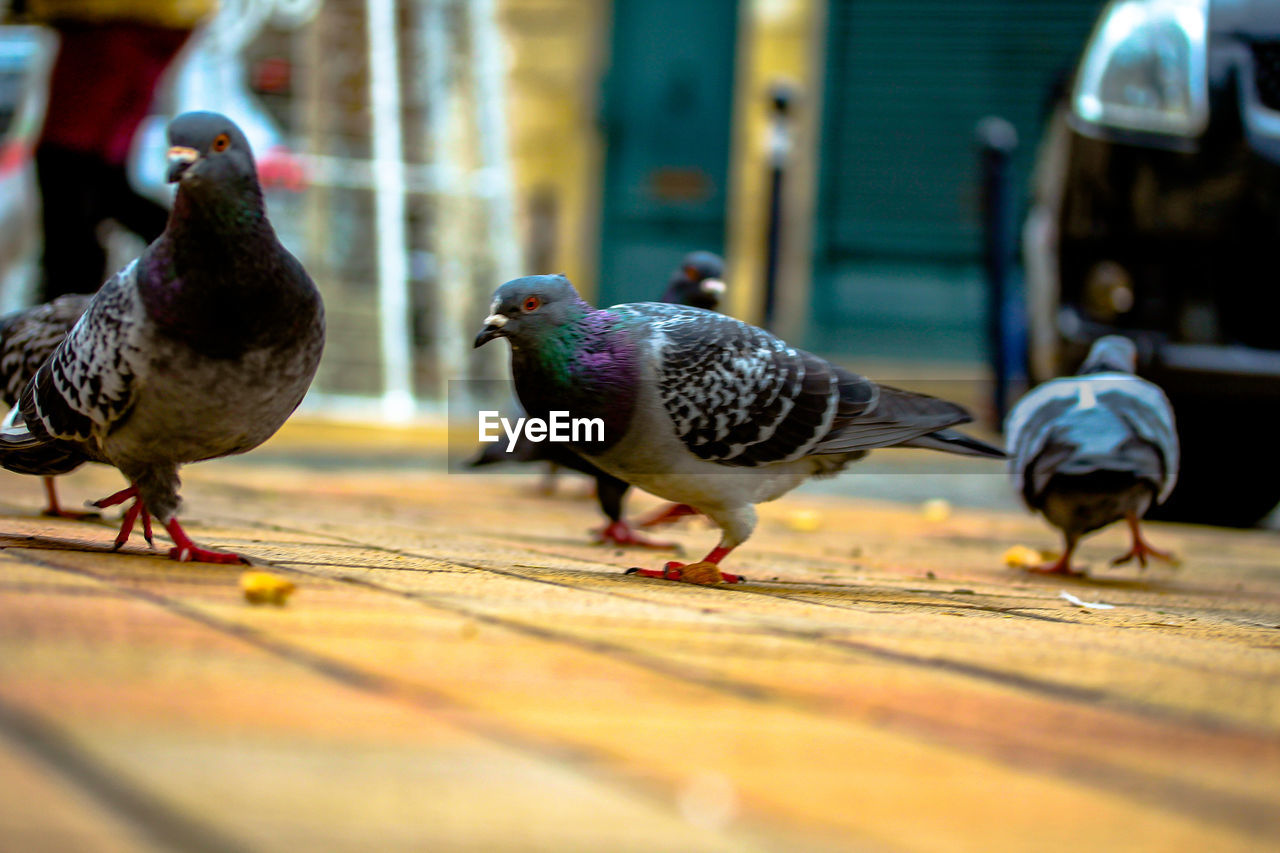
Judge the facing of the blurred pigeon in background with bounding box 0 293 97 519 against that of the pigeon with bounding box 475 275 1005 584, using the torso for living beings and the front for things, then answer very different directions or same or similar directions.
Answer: very different directions

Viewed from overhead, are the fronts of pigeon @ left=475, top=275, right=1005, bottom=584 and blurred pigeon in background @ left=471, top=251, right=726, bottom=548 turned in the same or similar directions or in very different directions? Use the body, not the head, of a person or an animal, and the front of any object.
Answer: very different directions

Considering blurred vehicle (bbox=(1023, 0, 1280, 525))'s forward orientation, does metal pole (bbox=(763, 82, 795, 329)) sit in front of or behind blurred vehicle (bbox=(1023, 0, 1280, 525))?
behind

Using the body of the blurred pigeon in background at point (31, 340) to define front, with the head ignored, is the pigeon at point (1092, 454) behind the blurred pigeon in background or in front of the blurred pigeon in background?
in front

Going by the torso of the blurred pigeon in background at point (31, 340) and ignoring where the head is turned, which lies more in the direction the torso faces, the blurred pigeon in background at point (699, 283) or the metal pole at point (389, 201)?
the blurred pigeon in background

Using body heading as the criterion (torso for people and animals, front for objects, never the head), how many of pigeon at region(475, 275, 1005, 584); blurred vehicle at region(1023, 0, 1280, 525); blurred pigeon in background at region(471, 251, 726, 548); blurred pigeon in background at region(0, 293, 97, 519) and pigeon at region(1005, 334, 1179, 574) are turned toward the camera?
1

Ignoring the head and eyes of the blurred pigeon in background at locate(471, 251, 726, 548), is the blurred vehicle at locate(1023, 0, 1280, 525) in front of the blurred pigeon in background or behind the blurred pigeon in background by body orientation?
in front

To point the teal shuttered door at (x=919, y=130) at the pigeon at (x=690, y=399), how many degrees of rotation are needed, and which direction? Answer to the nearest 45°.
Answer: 0° — it already faces it

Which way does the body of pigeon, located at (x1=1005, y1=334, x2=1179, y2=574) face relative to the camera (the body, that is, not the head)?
away from the camera

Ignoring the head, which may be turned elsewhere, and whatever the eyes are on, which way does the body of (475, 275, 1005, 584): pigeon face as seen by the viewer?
to the viewer's left

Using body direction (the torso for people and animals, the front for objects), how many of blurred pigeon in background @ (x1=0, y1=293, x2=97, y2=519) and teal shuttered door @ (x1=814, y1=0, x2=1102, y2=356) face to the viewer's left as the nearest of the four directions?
0

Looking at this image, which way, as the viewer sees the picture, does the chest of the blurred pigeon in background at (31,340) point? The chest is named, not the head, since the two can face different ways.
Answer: to the viewer's right

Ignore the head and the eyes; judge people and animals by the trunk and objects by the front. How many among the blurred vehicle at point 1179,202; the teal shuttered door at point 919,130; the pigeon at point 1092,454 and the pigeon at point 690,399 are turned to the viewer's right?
0

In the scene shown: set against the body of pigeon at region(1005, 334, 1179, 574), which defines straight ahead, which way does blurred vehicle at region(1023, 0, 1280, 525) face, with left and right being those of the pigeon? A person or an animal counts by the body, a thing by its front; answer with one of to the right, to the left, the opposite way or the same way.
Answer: the opposite way

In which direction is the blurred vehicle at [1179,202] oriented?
toward the camera

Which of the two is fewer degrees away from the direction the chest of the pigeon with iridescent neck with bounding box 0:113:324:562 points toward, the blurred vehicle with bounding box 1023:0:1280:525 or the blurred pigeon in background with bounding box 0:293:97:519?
the blurred vehicle

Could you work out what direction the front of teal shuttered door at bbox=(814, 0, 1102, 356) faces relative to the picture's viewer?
facing the viewer

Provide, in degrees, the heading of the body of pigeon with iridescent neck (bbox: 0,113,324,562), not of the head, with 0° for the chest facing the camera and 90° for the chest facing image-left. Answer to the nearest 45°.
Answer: approximately 315°

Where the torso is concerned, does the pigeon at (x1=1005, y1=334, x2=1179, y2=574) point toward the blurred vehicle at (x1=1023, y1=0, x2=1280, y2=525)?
yes
